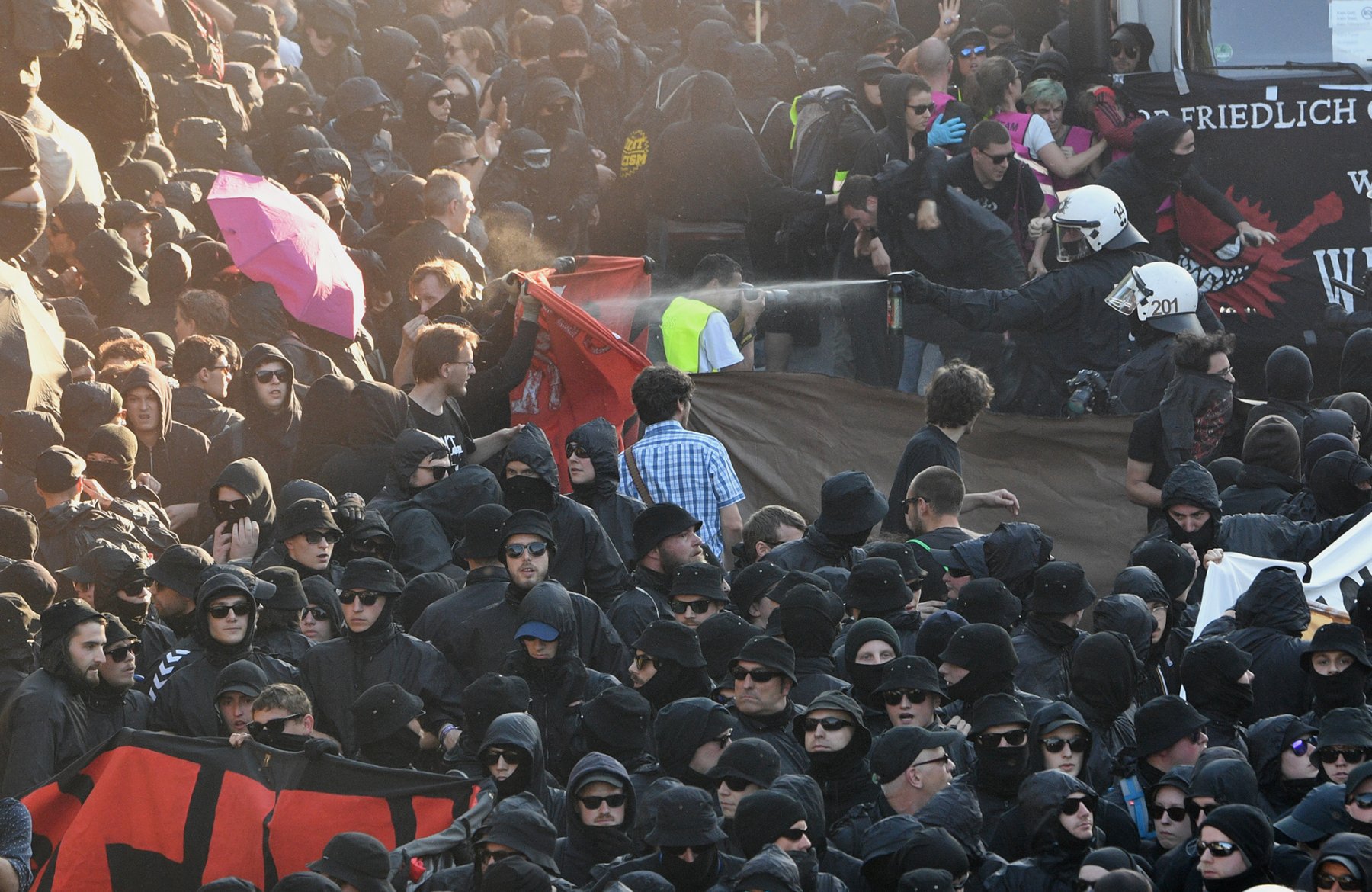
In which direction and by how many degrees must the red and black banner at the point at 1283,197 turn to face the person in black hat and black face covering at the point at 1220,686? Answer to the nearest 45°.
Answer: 0° — it already faces them

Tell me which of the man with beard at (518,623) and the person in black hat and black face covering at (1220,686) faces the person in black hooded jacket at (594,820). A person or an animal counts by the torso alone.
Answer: the man with beard

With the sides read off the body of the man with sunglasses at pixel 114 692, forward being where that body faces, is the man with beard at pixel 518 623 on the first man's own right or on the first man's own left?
on the first man's own left

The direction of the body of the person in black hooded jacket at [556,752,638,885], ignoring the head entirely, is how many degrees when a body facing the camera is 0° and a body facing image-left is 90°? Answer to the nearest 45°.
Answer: approximately 0°

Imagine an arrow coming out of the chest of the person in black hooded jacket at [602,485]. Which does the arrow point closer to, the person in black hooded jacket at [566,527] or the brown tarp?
the person in black hooded jacket

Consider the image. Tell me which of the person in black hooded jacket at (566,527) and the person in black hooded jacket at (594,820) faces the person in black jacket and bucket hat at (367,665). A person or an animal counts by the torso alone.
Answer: the person in black hooded jacket at (566,527)

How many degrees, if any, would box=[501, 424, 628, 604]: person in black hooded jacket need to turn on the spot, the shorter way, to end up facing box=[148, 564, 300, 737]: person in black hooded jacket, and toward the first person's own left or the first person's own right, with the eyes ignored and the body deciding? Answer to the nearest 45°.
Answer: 0° — they already face them

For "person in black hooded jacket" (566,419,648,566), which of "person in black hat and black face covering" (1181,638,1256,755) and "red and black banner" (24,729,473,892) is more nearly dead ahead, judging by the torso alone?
the red and black banner

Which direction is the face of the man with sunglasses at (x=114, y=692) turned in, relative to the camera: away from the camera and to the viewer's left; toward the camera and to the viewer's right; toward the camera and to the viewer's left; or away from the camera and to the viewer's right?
toward the camera and to the viewer's right

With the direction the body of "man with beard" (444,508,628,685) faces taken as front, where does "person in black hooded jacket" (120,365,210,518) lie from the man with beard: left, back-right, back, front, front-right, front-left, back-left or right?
back-right

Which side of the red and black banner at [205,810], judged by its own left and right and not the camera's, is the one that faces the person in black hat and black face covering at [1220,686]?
left

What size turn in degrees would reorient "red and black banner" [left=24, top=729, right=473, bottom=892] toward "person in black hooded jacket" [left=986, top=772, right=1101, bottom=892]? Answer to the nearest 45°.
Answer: approximately 45° to its left
